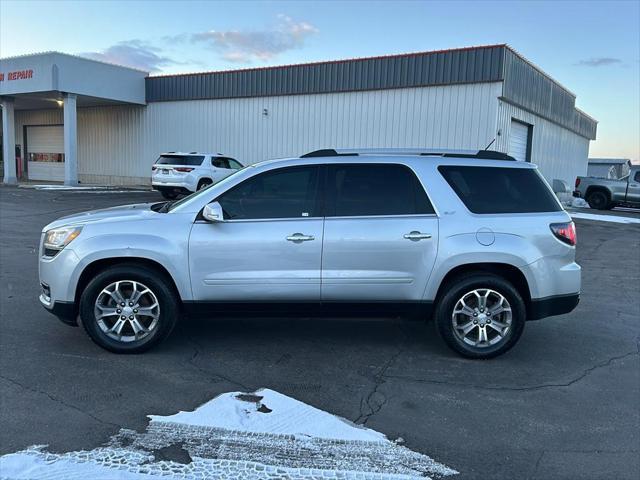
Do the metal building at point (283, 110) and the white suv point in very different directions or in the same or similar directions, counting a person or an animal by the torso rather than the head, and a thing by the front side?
very different directions

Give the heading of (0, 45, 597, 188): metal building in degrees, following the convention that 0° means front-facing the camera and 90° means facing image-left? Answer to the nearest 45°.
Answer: approximately 45°

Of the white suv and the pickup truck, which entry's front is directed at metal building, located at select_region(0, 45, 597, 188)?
the white suv

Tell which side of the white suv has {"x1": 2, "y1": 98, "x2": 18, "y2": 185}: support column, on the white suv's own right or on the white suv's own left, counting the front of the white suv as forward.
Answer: on the white suv's own left

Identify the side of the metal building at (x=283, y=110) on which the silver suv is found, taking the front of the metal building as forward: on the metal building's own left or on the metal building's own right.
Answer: on the metal building's own left

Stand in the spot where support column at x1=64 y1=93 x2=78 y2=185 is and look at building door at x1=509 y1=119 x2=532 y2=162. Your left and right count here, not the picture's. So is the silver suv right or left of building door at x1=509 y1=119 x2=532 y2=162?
right

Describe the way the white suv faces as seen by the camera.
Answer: facing away from the viewer and to the right of the viewer

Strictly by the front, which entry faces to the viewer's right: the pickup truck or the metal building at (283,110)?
the pickup truck

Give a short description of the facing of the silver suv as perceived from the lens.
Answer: facing to the left of the viewer

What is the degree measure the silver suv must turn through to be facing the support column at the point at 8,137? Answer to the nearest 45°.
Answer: approximately 45° to its right

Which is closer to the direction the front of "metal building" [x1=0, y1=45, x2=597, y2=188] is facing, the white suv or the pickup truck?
the white suv

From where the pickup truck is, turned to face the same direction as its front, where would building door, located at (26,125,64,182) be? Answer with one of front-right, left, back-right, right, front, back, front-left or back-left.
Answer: back
